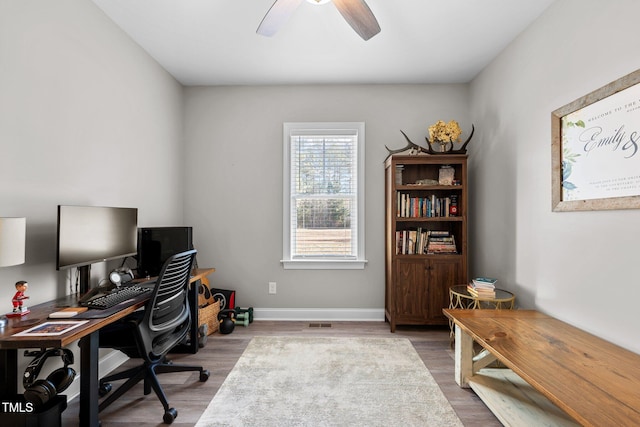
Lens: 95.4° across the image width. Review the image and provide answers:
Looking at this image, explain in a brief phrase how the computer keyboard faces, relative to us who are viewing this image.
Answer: facing the viewer and to the right of the viewer

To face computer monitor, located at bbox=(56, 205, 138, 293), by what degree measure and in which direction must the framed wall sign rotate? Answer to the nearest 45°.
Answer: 0° — it already faces it

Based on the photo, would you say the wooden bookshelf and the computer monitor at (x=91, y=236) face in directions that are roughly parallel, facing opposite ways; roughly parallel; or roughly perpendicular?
roughly perpendicular

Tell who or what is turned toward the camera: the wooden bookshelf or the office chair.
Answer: the wooden bookshelf

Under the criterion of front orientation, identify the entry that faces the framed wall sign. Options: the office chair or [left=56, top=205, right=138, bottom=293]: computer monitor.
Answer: the computer monitor

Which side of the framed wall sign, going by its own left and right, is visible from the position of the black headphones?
front

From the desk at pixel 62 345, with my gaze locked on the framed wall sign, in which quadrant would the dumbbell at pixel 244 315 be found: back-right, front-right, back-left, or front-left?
front-left

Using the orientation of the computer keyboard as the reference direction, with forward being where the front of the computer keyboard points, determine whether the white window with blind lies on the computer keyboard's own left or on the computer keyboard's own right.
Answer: on the computer keyboard's own left

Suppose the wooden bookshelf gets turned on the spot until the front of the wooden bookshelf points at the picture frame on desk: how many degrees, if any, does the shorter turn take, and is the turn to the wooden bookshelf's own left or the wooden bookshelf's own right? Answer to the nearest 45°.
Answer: approximately 45° to the wooden bookshelf's own right

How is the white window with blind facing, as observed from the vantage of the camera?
facing the viewer

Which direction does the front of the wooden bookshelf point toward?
toward the camera

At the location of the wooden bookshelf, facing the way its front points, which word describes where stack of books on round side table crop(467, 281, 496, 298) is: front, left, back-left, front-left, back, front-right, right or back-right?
front-left

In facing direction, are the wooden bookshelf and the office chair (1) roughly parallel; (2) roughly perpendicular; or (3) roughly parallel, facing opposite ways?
roughly perpendicular
